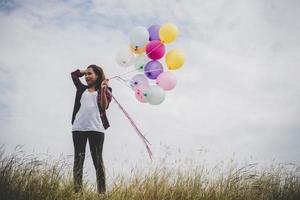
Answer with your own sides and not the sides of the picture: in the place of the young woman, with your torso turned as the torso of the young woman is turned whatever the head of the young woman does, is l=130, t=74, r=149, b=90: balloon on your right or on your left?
on your left

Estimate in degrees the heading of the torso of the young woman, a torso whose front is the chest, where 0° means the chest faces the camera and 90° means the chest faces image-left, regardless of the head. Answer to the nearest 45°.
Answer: approximately 0°

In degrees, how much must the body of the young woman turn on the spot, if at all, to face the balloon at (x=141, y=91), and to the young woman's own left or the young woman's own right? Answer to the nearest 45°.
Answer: approximately 135° to the young woman's own left
